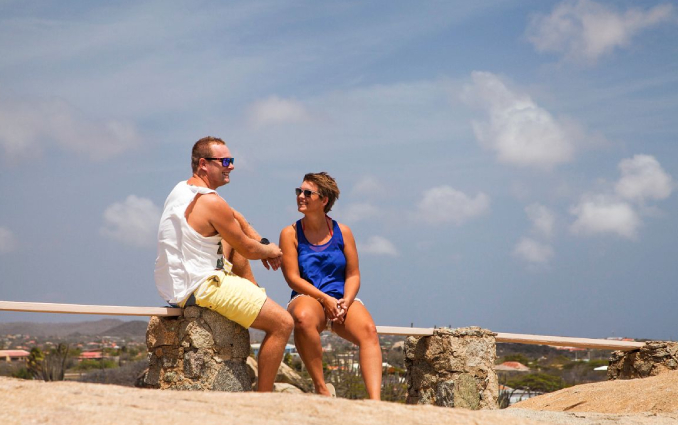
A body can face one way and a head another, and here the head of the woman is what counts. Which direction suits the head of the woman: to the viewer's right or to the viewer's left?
to the viewer's left

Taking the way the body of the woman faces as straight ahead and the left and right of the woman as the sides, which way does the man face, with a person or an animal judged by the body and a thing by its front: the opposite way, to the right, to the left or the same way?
to the left

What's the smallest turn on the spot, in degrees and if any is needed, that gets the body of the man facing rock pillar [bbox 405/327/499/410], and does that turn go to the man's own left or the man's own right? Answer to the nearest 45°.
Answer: approximately 45° to the man's own left

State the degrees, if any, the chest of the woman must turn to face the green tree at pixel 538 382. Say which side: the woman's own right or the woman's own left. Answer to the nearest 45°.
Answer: approximately 180°

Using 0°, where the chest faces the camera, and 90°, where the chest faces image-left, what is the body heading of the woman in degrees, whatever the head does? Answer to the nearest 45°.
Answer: approximately 0°

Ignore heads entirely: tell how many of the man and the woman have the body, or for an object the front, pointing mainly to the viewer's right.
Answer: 1

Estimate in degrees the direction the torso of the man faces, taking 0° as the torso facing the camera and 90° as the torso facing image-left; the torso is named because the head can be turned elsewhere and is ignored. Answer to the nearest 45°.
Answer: approximately 270°

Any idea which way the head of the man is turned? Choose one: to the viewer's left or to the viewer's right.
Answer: to the viewer's right

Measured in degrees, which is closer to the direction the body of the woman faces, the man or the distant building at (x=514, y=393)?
the man
